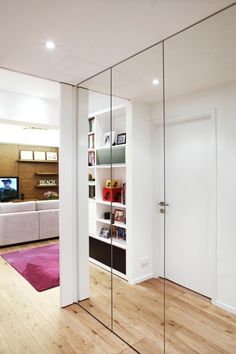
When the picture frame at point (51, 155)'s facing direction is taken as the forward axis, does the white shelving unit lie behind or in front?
in front

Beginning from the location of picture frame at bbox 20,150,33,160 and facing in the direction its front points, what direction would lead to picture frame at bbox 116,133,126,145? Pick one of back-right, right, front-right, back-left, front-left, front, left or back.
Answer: front

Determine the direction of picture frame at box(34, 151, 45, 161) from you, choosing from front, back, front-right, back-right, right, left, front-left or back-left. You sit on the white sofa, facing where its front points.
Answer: front-right

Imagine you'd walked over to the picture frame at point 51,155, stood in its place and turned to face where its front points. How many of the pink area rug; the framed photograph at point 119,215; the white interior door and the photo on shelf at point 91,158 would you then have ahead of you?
4

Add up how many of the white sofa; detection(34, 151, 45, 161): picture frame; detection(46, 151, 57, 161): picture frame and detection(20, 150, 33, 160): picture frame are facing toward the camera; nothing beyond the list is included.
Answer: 3

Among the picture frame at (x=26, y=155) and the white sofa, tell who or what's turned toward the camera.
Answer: the picture frame

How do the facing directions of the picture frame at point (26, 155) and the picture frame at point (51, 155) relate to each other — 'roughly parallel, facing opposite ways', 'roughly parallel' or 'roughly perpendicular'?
roughly parallel

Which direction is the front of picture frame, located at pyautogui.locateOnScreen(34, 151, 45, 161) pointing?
toward the camera

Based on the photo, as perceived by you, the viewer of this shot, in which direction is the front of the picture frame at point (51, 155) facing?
facing the viewer

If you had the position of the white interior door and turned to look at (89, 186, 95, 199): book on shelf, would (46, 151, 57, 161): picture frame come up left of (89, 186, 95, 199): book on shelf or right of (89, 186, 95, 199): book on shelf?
right

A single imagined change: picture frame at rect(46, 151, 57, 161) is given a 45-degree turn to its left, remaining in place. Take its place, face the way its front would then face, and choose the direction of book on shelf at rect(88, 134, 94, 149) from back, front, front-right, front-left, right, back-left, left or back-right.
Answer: front-right

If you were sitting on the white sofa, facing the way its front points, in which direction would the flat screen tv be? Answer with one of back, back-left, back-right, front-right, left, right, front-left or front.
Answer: front-right

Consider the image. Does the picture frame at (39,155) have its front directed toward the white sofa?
yes

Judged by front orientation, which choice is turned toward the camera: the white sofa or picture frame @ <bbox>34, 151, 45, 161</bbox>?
the picture frame

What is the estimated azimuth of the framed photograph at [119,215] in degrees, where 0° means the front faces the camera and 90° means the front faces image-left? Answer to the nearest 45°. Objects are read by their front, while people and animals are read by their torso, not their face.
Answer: approximately 45°
